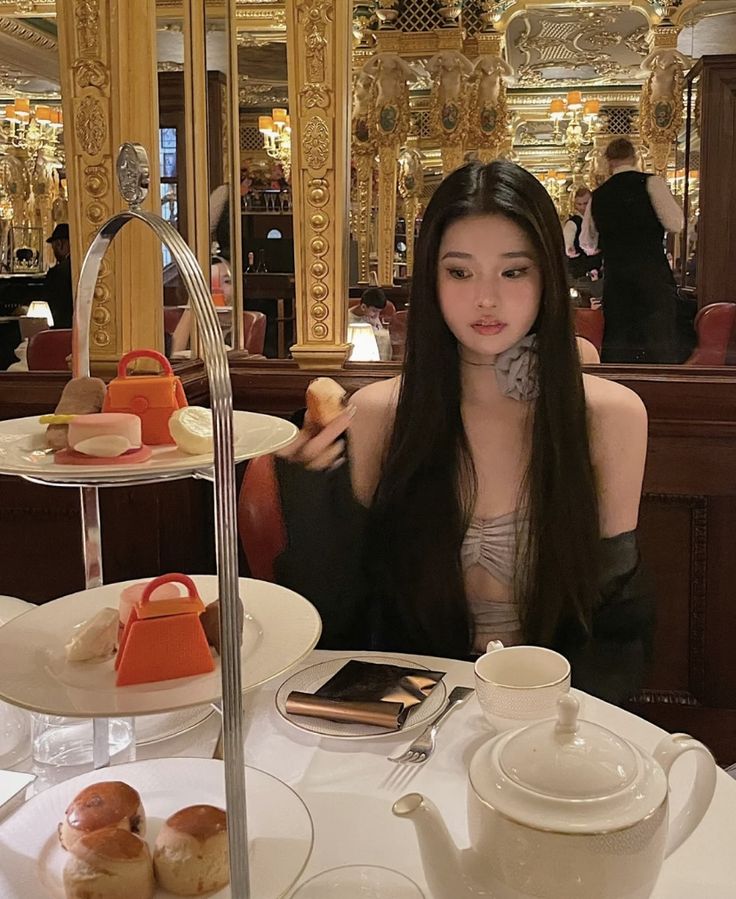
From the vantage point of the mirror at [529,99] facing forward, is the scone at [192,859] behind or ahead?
ahead

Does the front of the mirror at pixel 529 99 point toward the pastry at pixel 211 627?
yes

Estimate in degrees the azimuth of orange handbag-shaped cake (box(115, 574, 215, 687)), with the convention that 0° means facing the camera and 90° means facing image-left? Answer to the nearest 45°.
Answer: approximately 0°

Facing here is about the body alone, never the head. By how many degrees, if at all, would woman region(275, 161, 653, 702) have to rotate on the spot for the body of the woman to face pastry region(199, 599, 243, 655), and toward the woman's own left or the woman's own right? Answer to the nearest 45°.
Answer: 0° — they already face it

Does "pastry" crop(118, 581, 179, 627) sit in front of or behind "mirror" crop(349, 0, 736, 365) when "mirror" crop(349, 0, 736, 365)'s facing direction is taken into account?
in front

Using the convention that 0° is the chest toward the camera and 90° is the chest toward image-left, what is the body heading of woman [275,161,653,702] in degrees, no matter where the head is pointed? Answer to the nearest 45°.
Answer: approximately 0°

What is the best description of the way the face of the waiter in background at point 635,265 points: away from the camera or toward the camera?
away from the camera
